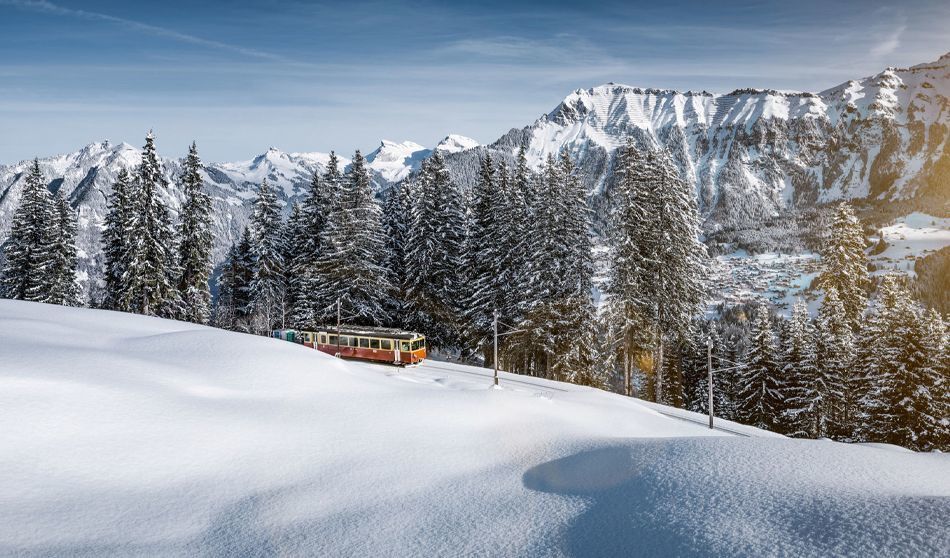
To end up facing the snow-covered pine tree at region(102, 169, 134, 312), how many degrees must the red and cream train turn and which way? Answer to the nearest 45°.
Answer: approximately 180°

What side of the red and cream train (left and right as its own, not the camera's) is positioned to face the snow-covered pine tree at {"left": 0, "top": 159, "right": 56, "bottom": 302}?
back

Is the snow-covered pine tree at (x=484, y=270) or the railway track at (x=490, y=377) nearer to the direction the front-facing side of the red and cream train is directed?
the railway track

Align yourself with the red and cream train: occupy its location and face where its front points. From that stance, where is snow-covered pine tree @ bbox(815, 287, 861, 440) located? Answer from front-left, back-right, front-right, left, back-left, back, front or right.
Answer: front-left

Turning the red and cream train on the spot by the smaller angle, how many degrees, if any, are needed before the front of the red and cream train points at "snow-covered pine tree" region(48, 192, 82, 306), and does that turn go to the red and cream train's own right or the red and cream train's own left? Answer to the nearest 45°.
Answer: approximately 180°

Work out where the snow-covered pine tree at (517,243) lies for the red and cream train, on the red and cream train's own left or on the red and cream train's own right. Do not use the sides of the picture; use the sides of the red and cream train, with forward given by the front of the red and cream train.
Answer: on the red and cream train's own left

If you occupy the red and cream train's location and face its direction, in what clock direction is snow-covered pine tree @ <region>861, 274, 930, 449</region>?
The snow-covered pine tree is roughly at 11 o'clock from the red and cream train.

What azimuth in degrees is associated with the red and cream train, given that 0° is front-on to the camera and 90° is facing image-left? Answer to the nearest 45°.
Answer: approximately 315°

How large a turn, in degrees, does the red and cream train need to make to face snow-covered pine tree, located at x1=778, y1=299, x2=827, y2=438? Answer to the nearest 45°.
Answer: approximately 45° to its left

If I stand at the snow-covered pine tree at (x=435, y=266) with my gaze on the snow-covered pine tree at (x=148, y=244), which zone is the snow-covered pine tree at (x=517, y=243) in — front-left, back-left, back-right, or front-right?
back-left

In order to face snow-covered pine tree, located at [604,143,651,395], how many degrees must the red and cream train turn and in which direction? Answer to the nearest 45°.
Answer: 0° — it already faces it

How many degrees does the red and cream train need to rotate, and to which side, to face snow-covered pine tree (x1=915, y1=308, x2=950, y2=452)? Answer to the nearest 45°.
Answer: approximately 45° to its left

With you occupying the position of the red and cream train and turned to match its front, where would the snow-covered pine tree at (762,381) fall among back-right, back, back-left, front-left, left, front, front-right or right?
front-left

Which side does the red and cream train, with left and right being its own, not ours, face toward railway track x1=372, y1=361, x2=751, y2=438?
front
